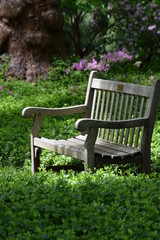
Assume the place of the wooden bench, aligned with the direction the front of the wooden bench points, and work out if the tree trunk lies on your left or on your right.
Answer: on your right

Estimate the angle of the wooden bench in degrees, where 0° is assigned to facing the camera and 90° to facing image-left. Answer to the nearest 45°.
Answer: approximately 45°

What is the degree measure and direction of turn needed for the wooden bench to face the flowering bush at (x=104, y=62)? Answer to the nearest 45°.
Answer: approximately 135° to its right

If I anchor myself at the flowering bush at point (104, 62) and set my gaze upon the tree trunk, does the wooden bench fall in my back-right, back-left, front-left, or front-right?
back-left
